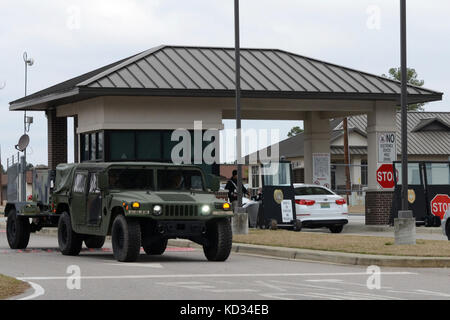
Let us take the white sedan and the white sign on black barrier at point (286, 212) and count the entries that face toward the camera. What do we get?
1

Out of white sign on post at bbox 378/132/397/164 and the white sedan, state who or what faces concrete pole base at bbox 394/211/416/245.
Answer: the white sign on post

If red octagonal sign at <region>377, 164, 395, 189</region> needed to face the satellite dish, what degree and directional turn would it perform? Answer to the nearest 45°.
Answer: approximately 90° to its right

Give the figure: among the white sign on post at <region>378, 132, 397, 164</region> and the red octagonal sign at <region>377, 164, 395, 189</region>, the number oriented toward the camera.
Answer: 2

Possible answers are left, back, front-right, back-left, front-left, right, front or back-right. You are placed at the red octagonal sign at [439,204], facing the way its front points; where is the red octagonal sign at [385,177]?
back-right

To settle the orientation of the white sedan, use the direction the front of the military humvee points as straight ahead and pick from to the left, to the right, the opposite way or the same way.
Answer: the opposite way
